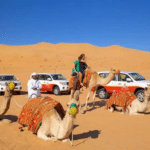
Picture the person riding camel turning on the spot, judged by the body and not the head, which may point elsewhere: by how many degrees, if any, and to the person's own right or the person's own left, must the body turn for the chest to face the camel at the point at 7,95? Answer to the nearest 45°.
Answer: approximately 135° to the person's own right

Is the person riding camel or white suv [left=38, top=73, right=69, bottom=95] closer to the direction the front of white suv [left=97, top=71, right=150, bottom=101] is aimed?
the person riding camel

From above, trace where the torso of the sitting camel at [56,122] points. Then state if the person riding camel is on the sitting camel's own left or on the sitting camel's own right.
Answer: on the sitting camel's own left
